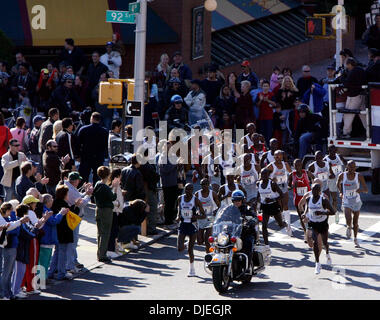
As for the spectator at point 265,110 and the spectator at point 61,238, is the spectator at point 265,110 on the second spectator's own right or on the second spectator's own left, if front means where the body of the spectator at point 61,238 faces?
on the second spectator's own left

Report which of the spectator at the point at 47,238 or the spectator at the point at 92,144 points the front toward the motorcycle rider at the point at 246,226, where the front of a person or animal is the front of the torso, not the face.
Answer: the spectator at the point at 47,238

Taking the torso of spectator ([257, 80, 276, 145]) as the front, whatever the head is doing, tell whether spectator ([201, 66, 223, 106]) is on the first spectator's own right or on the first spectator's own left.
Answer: on the first spectator's own right

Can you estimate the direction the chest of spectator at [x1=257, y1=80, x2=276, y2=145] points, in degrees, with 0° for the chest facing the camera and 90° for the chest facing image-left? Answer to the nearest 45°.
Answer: approximately 0°

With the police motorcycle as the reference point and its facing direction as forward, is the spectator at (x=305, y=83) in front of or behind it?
behind

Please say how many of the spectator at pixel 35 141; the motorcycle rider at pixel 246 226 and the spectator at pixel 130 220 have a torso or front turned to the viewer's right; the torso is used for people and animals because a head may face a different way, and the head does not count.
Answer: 2

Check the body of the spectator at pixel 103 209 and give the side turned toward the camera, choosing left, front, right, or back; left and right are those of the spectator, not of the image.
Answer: right

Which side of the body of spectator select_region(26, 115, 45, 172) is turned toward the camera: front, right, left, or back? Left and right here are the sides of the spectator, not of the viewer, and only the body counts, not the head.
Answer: right

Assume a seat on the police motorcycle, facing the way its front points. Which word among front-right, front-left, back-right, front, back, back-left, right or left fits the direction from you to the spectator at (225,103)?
back-right

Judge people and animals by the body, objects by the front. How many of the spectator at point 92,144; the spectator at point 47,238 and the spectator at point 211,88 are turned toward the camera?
1

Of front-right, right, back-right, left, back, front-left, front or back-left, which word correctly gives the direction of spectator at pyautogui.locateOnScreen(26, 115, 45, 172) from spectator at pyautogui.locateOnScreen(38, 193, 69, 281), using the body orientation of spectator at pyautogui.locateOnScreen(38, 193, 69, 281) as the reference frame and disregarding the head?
left

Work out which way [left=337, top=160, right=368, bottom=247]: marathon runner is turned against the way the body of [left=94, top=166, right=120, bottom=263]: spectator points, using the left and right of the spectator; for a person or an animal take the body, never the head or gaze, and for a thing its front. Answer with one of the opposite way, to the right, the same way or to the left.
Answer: to the right

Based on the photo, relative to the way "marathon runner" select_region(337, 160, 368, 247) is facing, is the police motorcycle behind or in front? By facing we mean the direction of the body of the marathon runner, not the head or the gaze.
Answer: in front

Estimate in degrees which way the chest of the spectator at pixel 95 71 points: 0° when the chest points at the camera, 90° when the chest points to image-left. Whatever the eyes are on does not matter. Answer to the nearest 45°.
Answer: approximately 0°

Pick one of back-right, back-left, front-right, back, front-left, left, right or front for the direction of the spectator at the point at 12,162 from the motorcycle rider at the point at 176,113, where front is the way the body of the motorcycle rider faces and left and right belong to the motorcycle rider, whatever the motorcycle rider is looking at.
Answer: front-right

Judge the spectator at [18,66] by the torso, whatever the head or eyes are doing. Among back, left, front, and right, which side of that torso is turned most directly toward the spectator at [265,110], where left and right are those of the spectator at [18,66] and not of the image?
left
